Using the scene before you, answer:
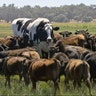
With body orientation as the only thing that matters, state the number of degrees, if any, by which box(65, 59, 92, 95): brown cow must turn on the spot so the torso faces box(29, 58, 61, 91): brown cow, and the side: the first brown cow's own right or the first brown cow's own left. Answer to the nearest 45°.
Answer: approximately 45° to the first brown cow's own left

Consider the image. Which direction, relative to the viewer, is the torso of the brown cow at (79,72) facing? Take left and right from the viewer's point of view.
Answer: facing away from the viewer and to the left of the viewer

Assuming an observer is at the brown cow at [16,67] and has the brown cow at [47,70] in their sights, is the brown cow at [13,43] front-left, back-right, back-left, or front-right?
back-left

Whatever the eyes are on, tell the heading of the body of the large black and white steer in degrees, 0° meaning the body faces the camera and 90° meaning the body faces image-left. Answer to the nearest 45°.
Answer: approximately 315°
